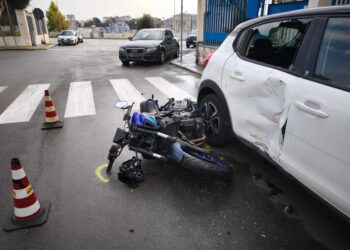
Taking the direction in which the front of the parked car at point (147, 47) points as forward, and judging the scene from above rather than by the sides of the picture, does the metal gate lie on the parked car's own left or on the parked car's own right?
on the parked car's own left

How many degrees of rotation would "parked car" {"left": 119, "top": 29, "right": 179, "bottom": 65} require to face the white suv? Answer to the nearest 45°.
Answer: approximately 45° to its left

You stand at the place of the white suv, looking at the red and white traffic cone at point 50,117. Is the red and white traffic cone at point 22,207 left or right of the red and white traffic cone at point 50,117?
left

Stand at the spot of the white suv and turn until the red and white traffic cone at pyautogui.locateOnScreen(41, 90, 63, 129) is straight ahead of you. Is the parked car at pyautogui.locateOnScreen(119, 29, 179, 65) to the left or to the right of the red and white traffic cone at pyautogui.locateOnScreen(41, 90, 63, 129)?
right

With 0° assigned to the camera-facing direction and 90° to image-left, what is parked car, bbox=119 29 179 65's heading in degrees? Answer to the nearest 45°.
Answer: approximately 45°

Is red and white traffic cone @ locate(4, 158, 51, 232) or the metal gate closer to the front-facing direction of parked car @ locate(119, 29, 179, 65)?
the red and white traffic cone

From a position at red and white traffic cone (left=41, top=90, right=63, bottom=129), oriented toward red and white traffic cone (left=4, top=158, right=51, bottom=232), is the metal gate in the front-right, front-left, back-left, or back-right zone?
back-left

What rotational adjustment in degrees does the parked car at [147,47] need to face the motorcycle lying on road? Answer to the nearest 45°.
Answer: approximately 45° to its left
